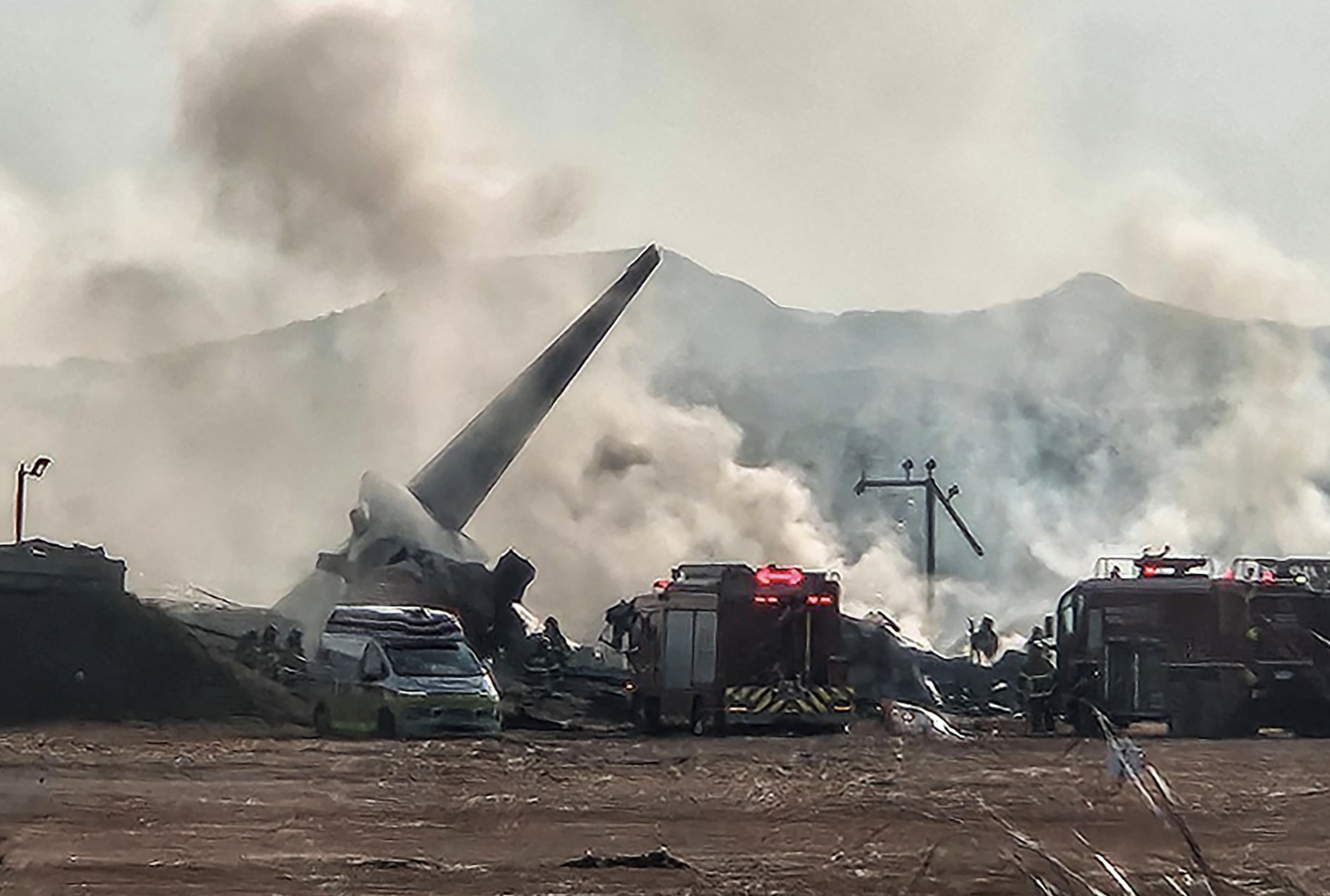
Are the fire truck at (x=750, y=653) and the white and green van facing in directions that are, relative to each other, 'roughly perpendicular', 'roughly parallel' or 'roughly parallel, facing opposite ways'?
roughly parallel, facing opposite ways

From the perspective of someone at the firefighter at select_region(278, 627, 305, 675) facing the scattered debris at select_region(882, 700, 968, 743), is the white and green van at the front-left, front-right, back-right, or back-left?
front-right

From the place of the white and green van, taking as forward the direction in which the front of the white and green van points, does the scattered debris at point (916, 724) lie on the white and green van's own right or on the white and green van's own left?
on the white and green van's own left

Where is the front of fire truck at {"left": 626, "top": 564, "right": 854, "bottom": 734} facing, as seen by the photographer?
facing away from the viewer and to the left of the viewer

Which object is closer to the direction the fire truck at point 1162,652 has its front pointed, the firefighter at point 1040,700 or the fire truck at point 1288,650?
the firefighter

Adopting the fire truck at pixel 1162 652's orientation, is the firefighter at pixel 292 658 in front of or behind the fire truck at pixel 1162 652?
in front

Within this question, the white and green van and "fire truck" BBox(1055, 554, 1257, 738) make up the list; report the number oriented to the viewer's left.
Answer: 1

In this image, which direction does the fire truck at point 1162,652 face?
to the viewer's left

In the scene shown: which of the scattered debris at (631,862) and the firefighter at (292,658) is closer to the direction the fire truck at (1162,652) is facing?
the firefighter

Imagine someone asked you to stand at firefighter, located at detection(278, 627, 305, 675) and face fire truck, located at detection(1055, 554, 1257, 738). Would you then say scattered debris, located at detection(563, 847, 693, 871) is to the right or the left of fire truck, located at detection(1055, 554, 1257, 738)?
right

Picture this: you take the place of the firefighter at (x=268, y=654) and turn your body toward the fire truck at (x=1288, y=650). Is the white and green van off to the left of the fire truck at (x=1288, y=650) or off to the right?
right

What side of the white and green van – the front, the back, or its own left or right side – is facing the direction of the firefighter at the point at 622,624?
left

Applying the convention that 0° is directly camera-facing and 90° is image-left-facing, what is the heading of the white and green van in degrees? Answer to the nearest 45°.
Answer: approximately 315°

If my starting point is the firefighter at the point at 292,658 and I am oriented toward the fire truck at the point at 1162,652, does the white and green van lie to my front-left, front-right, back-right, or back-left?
front-right
